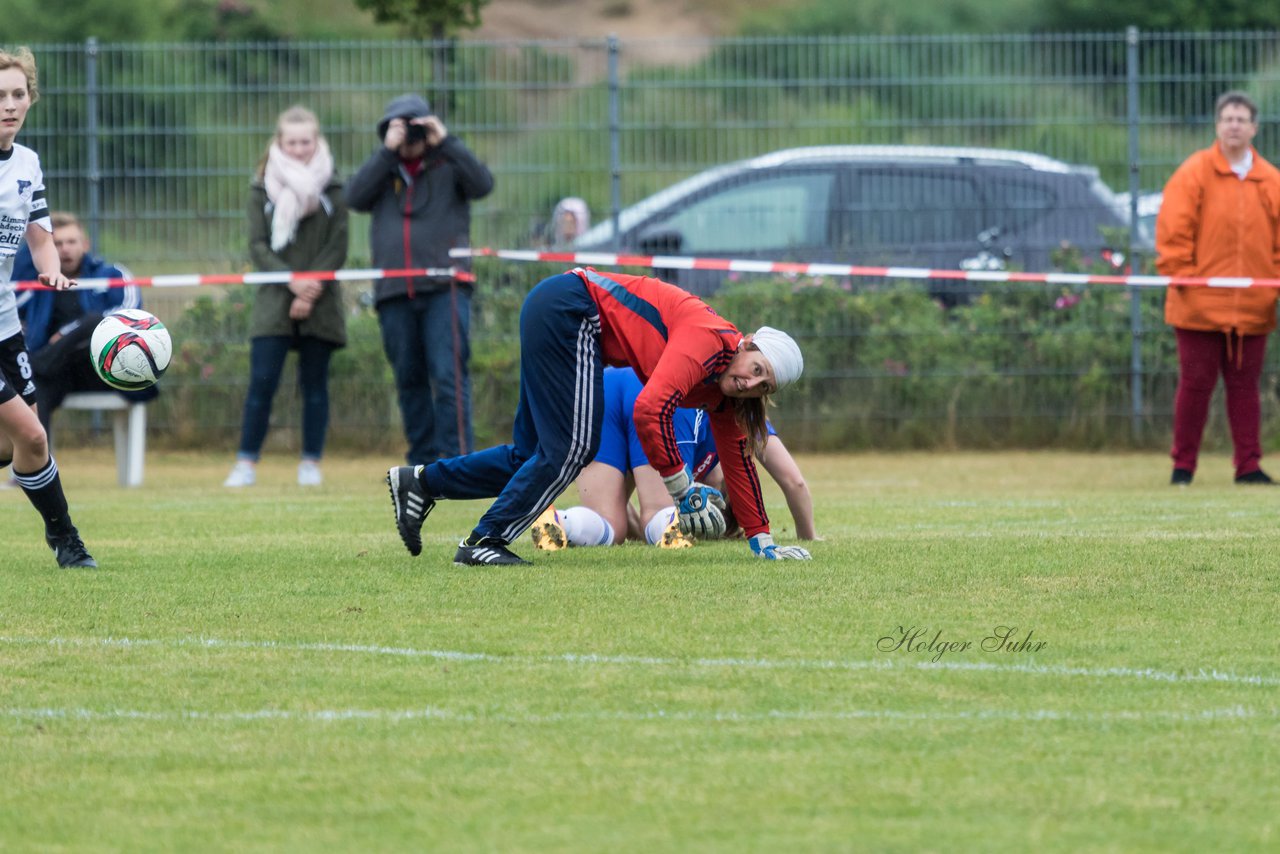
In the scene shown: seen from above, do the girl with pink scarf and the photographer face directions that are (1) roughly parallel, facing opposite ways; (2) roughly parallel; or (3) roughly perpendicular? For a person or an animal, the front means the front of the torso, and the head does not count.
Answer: roughly parallel

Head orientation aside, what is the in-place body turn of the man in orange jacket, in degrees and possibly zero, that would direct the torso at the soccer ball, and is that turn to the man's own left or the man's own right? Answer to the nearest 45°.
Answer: approximately 45° to the man's own right

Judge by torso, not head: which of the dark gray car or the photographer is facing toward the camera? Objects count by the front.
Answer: the photographer

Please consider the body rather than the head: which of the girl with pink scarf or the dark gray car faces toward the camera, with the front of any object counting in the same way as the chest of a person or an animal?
the girl with pink scarf

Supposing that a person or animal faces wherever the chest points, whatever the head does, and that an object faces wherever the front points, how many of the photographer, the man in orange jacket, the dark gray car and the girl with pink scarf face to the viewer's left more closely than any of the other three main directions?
1

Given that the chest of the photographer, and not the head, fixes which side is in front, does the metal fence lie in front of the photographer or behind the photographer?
behind

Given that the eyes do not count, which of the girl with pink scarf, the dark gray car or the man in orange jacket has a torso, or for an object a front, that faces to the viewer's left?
the dark gray car

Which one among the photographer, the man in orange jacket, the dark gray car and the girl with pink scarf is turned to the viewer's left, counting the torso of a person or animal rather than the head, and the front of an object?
the dark gray car

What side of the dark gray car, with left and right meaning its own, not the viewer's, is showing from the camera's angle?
left

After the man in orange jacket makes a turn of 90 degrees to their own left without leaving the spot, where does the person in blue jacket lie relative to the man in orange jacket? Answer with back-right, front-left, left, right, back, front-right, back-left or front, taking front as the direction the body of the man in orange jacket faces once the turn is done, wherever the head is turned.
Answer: back

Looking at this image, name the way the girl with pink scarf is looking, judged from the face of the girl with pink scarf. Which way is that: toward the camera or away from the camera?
toward the camera

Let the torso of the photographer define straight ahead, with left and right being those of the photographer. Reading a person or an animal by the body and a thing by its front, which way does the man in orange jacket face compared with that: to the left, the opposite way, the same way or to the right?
the same way

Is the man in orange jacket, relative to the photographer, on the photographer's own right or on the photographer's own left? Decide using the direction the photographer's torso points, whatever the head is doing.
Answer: on the photographer's own left

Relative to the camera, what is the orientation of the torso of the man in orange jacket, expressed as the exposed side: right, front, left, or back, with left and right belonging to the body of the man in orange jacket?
front

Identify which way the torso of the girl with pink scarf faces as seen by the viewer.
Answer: toward the camera

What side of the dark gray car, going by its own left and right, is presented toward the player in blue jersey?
left

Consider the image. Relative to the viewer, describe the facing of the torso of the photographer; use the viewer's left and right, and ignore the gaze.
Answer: facing the viewer

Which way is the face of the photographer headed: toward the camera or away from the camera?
toward the camera
